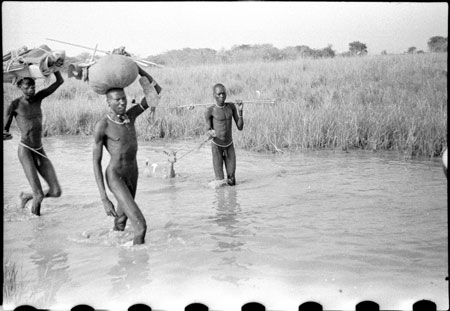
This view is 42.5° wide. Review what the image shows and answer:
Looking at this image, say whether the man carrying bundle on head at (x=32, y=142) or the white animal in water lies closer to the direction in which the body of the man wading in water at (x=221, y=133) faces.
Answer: the man carrying bundle on head

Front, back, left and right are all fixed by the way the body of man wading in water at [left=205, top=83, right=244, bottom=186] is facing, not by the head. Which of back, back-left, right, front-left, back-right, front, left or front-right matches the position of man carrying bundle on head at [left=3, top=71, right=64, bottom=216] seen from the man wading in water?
front-right

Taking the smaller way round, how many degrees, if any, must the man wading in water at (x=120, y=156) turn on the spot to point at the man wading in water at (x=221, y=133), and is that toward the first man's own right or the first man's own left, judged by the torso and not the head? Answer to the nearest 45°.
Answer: approximately 90° to the first man's own left

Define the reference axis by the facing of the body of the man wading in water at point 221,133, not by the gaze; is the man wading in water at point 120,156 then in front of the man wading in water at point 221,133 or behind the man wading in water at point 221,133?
in front

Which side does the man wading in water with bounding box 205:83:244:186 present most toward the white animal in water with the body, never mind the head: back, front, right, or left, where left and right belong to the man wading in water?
right

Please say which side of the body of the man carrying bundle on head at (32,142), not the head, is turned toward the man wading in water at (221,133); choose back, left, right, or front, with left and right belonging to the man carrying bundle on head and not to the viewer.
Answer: left

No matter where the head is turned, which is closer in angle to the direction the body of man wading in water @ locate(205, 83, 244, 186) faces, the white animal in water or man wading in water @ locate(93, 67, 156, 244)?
the man wading in water

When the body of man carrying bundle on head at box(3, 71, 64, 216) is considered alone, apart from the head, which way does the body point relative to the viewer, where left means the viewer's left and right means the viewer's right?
facing the viewer and to the right of the viewer

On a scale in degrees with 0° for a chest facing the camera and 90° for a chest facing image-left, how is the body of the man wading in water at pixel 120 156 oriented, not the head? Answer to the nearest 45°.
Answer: approximately 315°
